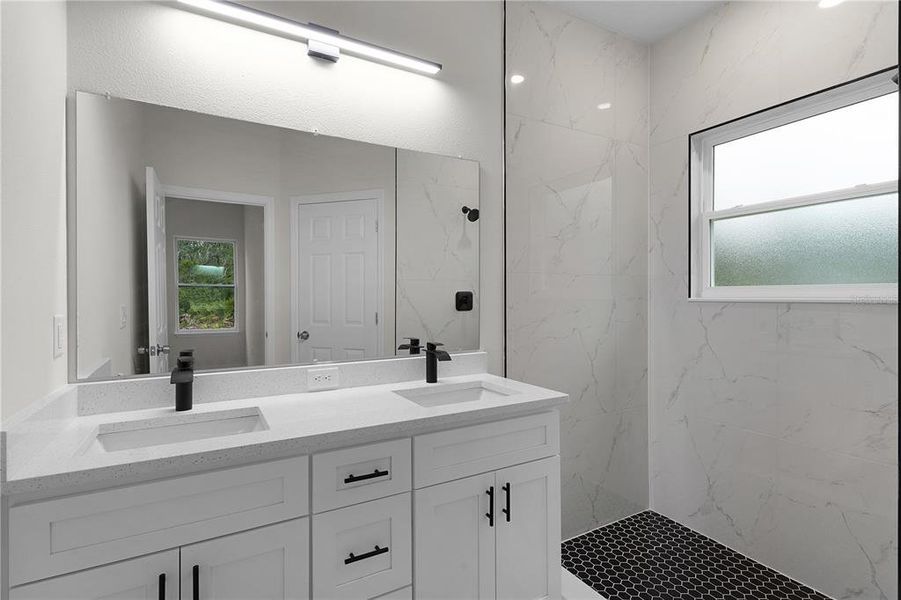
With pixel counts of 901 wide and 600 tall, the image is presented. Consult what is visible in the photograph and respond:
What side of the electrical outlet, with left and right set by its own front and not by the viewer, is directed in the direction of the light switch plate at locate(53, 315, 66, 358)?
right

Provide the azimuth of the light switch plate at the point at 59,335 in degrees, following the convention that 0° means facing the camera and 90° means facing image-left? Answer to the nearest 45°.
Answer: approximately 270°

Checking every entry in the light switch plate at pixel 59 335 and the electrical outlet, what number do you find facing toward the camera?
1

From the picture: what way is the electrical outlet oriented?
toward the camera

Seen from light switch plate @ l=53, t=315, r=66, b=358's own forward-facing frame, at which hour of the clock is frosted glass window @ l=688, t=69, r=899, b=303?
The frosted glass window is roughly at 1 o'clock from the light switch plate.

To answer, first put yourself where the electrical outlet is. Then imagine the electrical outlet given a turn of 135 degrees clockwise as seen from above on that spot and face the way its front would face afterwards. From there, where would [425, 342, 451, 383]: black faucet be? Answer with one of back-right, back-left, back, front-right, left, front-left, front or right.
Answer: back-right

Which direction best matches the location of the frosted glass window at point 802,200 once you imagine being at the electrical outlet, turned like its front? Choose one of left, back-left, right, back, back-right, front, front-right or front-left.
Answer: left

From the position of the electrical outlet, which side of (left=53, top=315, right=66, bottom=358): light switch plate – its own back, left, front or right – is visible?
front

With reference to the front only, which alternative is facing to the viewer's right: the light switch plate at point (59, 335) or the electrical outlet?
the light switch plate
